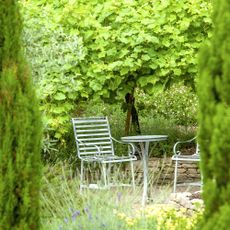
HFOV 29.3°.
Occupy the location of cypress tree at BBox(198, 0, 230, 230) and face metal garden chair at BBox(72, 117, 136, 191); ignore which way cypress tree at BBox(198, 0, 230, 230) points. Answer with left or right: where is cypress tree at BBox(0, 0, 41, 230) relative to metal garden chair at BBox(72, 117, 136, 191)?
left

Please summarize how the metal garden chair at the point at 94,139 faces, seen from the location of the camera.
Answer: facing the viewer and to the right of the viewer

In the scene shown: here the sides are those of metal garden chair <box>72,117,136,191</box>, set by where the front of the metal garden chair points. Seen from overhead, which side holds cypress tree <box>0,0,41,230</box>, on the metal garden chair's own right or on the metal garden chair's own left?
on the metal garden chair's own right

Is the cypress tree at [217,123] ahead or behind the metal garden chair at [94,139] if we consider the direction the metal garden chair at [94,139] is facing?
ahead
